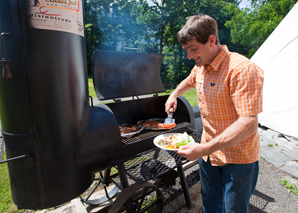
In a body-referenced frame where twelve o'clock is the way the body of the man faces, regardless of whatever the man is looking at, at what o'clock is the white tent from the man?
The white tent is roughly at 5 o'clock from the man.

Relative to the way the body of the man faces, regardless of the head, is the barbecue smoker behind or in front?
in front

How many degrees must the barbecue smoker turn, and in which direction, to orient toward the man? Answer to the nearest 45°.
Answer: approximately 45° to its left

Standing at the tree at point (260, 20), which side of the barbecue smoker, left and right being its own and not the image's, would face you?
left

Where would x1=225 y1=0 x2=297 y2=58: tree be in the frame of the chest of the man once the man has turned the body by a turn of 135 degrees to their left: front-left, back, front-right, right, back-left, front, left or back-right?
left

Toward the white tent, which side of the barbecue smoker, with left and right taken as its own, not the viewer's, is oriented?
left

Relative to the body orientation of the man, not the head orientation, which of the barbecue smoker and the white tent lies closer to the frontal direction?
the barbecue smoker

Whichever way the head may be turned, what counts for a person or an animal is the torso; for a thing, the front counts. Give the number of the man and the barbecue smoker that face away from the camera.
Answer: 0

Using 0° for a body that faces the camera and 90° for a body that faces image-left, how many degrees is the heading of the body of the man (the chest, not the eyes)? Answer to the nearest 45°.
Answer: approximately 45°

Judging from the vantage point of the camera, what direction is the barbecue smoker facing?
facing the viewer and to the right of the viewer

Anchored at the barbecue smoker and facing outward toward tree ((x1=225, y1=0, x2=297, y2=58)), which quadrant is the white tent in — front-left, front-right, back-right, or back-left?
front-right
